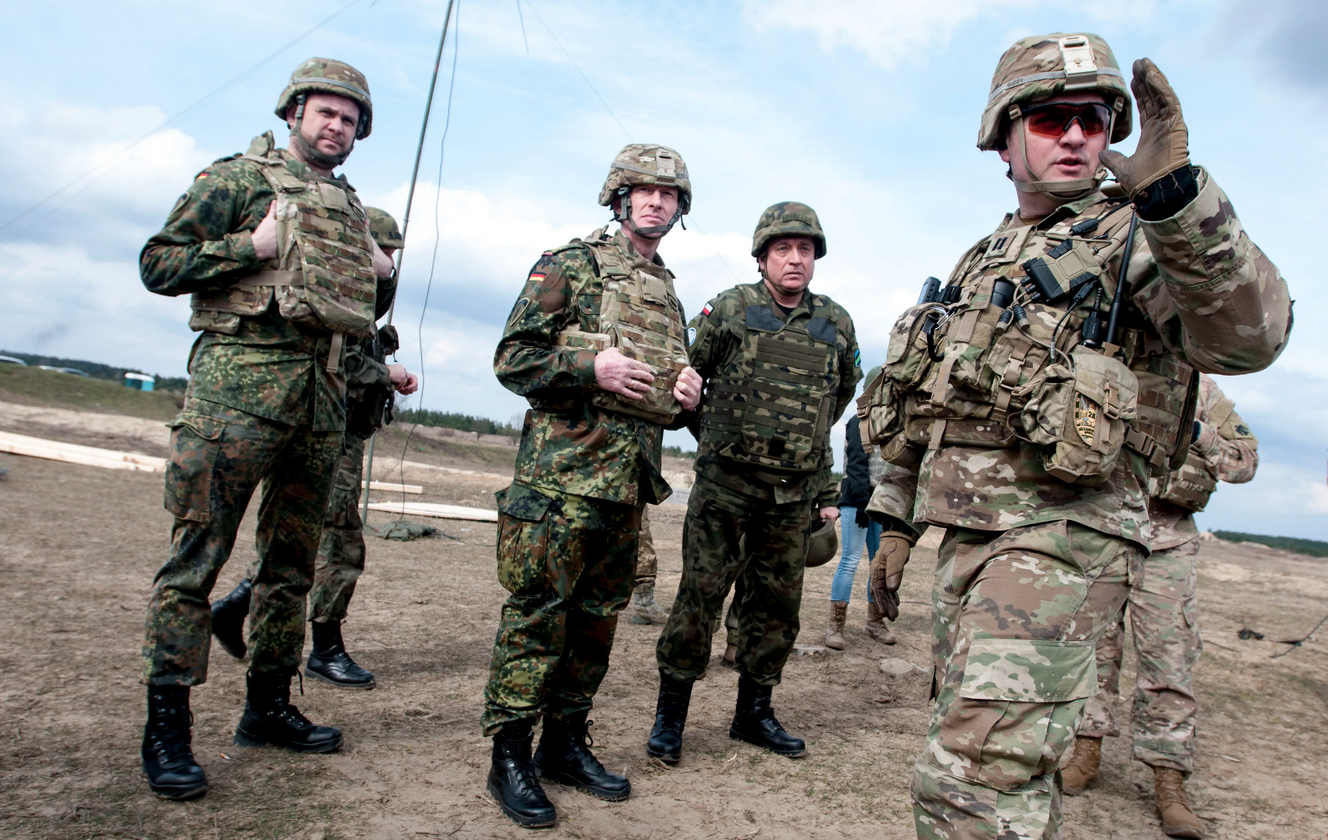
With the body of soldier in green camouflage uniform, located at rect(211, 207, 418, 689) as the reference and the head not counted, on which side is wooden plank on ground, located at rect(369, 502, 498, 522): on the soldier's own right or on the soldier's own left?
on the soldier's own left

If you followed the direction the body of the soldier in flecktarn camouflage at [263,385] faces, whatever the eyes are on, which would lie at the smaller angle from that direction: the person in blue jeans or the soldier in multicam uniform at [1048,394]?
the soldier in multicam uniform

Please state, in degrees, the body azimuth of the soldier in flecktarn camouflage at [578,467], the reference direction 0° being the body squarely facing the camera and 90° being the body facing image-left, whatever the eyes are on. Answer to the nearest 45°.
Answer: approximately 315°

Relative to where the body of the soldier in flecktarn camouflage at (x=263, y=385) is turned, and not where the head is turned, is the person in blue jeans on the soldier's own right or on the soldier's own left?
on the soldier's own left

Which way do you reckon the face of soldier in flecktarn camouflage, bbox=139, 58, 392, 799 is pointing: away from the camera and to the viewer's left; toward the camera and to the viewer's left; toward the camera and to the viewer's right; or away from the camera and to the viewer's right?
toward the camera and to the viewer's right

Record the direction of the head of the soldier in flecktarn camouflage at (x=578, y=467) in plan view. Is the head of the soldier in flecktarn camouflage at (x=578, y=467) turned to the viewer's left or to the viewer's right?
to the viewer's right

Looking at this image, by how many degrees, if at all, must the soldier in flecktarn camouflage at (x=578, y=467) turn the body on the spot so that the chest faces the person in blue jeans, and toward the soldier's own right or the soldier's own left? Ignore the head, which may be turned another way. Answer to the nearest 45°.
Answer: approximately 90° to the soldier's own left

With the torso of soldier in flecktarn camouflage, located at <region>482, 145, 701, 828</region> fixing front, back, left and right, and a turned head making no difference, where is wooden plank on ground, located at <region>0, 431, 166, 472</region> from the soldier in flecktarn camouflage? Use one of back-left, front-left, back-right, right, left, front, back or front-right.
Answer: back
